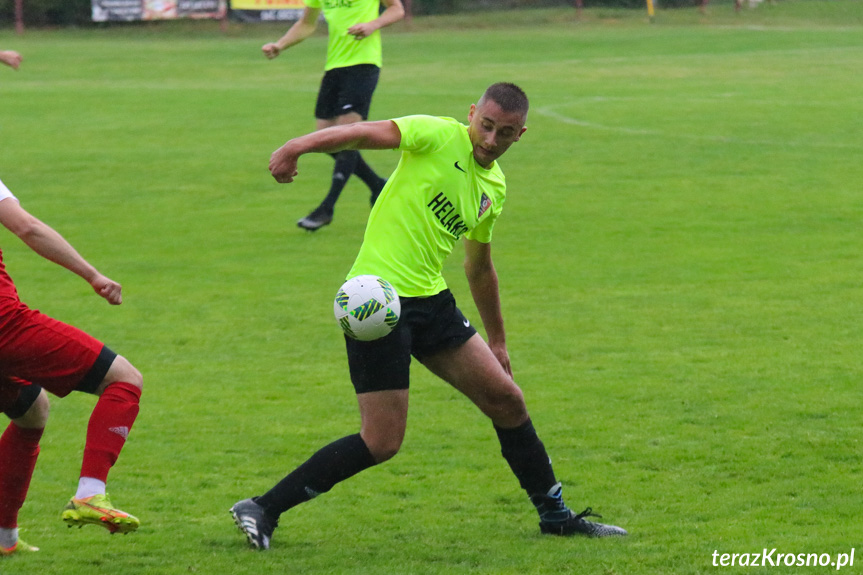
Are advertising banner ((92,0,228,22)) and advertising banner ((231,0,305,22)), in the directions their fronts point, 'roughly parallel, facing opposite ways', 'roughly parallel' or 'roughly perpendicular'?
roughly parallel

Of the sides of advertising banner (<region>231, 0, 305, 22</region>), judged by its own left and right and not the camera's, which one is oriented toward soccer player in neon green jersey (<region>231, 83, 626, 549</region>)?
front

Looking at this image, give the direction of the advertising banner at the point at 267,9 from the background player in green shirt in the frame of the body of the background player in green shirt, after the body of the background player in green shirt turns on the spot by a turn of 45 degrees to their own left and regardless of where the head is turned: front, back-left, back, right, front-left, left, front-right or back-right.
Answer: back

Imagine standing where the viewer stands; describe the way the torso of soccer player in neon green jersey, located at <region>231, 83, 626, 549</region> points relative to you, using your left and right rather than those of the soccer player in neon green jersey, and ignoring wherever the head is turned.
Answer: facing the viewer and to the right of the viewer

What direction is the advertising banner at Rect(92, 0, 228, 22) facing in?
toward the camera

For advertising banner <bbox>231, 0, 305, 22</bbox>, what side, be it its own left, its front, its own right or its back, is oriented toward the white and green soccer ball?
front

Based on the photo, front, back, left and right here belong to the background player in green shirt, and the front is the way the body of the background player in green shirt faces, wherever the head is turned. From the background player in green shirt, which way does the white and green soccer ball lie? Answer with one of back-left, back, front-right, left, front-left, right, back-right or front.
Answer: front-left

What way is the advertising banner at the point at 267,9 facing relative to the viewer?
toward the camera

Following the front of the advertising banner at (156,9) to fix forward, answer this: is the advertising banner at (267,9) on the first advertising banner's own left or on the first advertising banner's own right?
on the first advertising banner's own left

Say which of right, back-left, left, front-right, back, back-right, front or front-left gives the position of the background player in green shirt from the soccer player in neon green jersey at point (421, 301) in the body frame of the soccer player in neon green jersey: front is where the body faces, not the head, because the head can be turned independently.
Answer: back-left

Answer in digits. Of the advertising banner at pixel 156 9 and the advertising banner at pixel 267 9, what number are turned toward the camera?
2

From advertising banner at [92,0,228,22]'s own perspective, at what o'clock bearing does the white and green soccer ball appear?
The white and green soccer ball is roughly at 12 o'clock from the advertising banner.
